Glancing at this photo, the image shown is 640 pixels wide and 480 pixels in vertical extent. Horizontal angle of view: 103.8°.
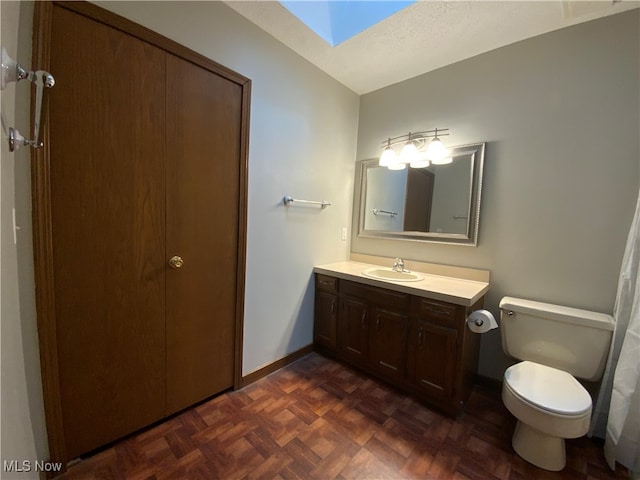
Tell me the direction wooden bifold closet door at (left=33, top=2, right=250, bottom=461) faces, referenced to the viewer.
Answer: facing the viewer and to the right of the viewer

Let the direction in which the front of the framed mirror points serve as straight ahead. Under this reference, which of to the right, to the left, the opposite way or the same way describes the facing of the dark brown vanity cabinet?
the same way

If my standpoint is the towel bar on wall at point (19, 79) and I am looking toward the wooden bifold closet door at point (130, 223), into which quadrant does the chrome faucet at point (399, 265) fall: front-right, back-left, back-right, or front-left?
front-right

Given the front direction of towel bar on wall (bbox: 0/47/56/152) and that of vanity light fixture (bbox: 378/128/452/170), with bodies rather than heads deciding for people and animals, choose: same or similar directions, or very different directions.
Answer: very different directions

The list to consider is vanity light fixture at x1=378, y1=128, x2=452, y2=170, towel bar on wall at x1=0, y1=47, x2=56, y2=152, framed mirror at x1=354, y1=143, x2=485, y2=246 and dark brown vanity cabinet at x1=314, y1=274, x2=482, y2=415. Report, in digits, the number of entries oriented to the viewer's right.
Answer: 1

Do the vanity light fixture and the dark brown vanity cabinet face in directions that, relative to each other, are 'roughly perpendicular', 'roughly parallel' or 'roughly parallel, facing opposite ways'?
roughly parallel

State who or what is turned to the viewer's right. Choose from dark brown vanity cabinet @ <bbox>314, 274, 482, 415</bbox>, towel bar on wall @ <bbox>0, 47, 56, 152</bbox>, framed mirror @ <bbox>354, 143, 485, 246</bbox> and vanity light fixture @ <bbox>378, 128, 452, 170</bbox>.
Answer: the towel bar on wall

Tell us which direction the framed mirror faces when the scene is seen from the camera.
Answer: facing the viewer and to the left of the viewer

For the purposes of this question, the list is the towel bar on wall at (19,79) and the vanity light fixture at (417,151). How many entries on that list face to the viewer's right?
1

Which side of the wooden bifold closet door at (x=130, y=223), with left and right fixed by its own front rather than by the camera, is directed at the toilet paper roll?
front

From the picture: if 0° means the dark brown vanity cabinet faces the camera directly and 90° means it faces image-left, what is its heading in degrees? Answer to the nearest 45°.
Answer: approximately 45°

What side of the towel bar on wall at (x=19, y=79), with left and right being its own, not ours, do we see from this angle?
right

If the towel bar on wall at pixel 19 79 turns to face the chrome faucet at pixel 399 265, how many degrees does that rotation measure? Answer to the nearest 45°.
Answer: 0° — it already faces it

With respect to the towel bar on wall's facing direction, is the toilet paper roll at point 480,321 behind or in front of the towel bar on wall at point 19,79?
in front

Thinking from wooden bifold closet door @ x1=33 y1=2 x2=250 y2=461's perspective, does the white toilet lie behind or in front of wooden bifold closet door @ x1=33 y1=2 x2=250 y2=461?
in front
